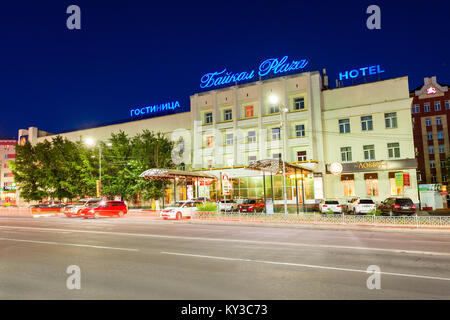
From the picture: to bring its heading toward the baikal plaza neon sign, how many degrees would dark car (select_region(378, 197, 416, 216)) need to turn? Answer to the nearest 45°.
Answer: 0° — it already faces it

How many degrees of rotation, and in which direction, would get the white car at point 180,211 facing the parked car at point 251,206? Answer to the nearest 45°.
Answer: approximately 180°

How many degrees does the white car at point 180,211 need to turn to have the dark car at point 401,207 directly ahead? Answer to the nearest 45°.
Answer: approximately 135° to its left

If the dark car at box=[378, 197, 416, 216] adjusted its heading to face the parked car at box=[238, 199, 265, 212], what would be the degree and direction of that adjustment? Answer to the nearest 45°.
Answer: approximately 45° to its left

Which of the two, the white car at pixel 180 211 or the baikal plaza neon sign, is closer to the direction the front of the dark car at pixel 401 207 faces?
the baikal plaza neon sign

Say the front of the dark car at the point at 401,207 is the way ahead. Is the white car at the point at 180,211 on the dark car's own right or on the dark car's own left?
on the dark car's own left

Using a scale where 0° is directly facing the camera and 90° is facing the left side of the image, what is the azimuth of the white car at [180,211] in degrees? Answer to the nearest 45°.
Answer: approximately 45°

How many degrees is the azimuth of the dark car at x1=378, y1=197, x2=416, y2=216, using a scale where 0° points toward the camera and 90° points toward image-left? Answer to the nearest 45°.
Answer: approximately 135°
